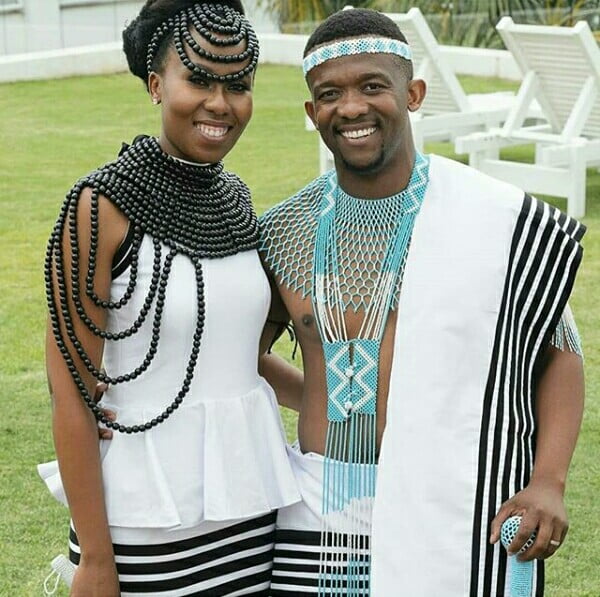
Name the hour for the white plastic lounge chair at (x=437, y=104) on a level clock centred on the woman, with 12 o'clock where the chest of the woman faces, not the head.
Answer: The white plastic lounge chair is roughly at 8 o'clock from the woman.

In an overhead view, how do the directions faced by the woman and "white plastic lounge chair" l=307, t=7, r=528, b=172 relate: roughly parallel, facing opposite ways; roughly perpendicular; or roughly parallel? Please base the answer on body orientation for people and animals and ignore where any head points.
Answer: roughly perpendicular

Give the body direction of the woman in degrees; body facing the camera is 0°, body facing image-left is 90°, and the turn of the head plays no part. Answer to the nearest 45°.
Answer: approximately 315°

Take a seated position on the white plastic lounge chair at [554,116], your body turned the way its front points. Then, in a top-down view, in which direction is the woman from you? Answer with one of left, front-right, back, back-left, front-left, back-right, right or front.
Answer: back-right

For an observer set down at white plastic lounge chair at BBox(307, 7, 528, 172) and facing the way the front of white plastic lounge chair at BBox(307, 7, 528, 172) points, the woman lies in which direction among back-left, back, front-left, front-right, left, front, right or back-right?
back-right

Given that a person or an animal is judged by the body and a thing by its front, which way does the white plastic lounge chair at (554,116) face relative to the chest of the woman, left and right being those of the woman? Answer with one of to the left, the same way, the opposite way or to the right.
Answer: to the left

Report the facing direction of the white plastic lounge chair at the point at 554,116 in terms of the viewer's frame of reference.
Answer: facing away from the viewer and to the right of the viewer

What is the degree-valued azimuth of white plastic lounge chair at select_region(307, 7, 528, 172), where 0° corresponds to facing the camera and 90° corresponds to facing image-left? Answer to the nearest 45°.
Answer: approximately 225°
